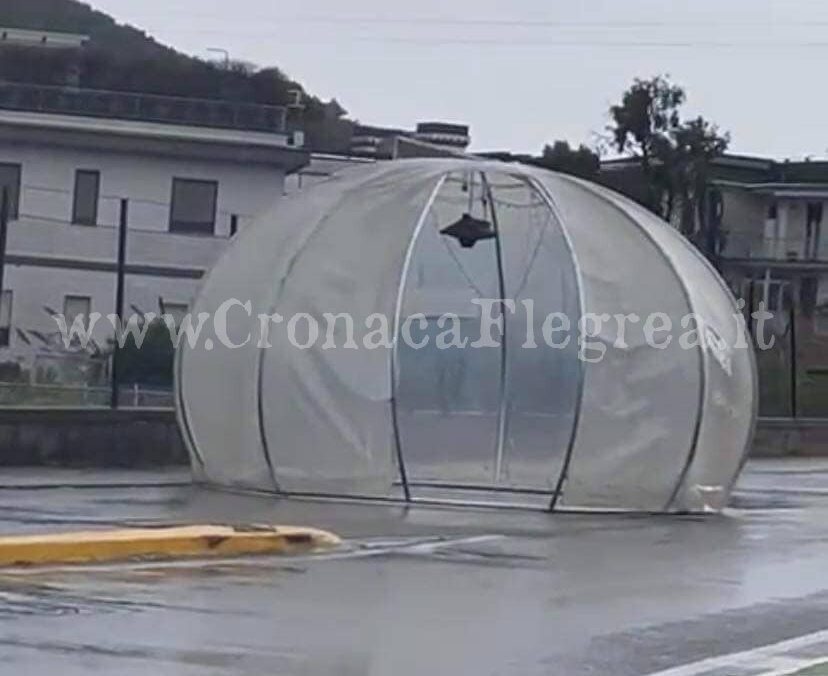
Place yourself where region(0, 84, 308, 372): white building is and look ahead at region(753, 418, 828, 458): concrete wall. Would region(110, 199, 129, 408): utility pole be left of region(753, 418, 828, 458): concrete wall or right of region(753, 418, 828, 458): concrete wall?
right

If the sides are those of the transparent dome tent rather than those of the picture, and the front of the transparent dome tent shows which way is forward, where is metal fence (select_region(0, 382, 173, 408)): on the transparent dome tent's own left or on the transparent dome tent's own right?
on the transparent dome tent's own right

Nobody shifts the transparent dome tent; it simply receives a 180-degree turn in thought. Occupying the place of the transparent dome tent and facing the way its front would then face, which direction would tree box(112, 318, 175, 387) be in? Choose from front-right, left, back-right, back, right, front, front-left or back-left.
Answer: front-left

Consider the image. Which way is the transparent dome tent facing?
toward the camera

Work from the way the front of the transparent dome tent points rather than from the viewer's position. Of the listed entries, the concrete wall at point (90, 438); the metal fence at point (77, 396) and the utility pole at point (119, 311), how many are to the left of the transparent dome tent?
0

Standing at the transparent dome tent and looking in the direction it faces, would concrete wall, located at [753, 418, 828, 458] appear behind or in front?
behind

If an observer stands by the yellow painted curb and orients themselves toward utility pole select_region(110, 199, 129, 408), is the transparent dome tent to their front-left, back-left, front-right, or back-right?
front-right

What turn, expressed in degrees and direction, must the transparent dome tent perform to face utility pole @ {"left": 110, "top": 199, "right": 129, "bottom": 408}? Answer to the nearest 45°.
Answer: approximately 135° to its right

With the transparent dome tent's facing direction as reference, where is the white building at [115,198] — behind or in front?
behind
